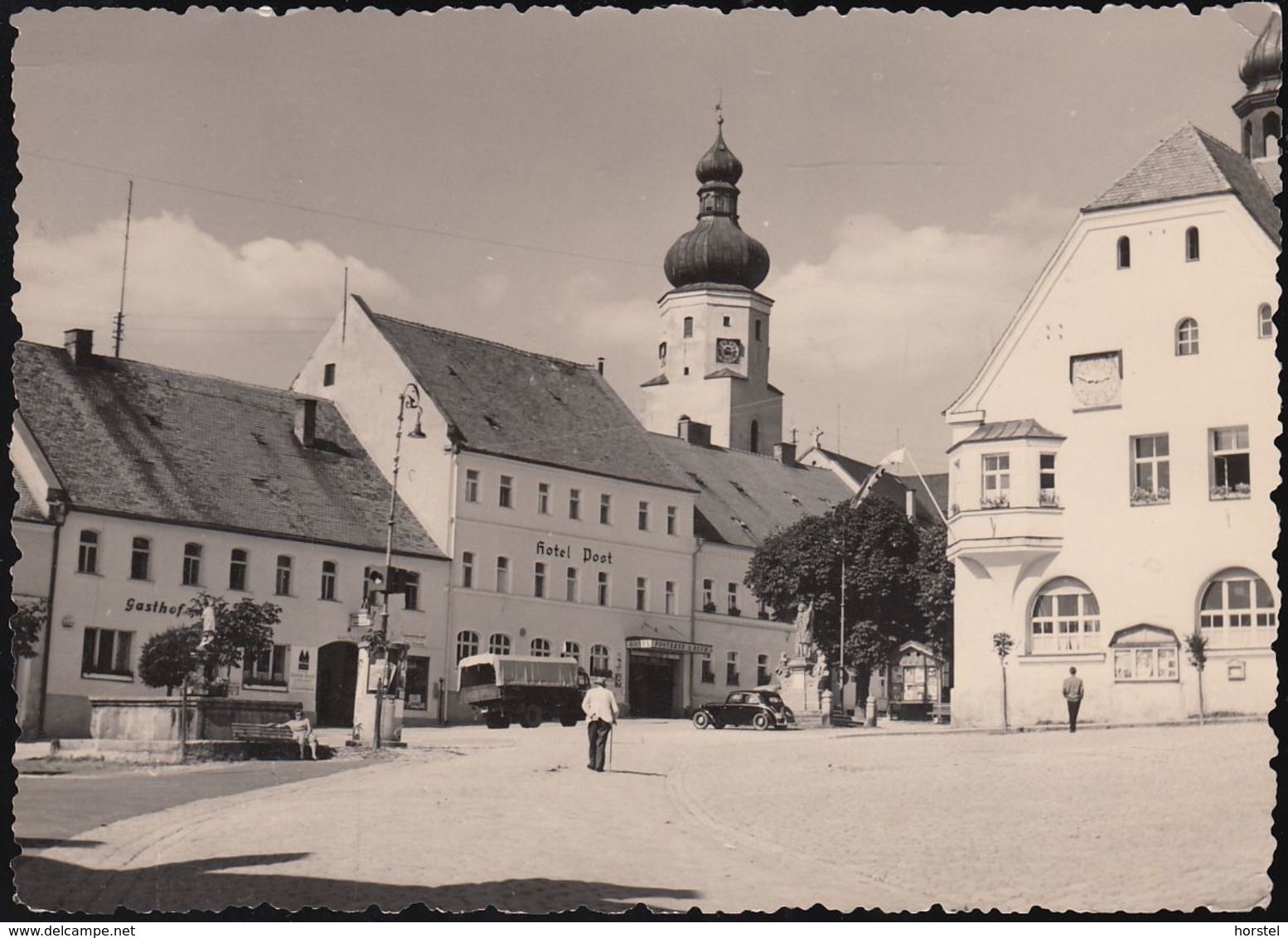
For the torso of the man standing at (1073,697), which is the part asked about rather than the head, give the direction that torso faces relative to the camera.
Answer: away from the camera

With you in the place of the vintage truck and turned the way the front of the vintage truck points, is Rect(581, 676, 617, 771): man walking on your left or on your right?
on your right

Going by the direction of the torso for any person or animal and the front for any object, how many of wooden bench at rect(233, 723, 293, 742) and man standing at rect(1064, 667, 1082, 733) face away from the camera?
1

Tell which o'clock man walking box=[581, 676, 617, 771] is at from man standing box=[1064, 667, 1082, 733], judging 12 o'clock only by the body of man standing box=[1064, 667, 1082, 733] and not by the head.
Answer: man walking box=[581, 676, 617, 771] is roughly at 8 o'clock from man standing box=[1064, 667, 1082, 733].

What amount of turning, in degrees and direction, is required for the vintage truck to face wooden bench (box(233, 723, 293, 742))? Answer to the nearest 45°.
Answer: approximately 135° to its right

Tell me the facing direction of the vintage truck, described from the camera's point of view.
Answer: facing away from the viewer and to the right of the viewer

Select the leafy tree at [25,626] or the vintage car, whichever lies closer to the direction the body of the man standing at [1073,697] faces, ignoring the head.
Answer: the vintage car

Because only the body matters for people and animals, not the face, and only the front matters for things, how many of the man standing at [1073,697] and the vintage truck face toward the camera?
0

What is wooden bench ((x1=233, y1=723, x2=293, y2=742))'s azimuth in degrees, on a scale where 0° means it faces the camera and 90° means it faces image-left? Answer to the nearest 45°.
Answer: approximately 0°

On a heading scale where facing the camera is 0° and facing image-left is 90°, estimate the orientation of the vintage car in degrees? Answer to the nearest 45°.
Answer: approximately 135°

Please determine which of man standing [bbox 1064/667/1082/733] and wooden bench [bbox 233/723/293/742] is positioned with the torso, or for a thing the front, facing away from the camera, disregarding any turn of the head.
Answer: the man standing
